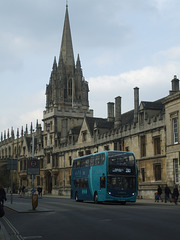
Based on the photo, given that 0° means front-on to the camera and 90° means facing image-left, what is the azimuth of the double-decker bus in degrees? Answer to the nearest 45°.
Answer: approximately 315°
